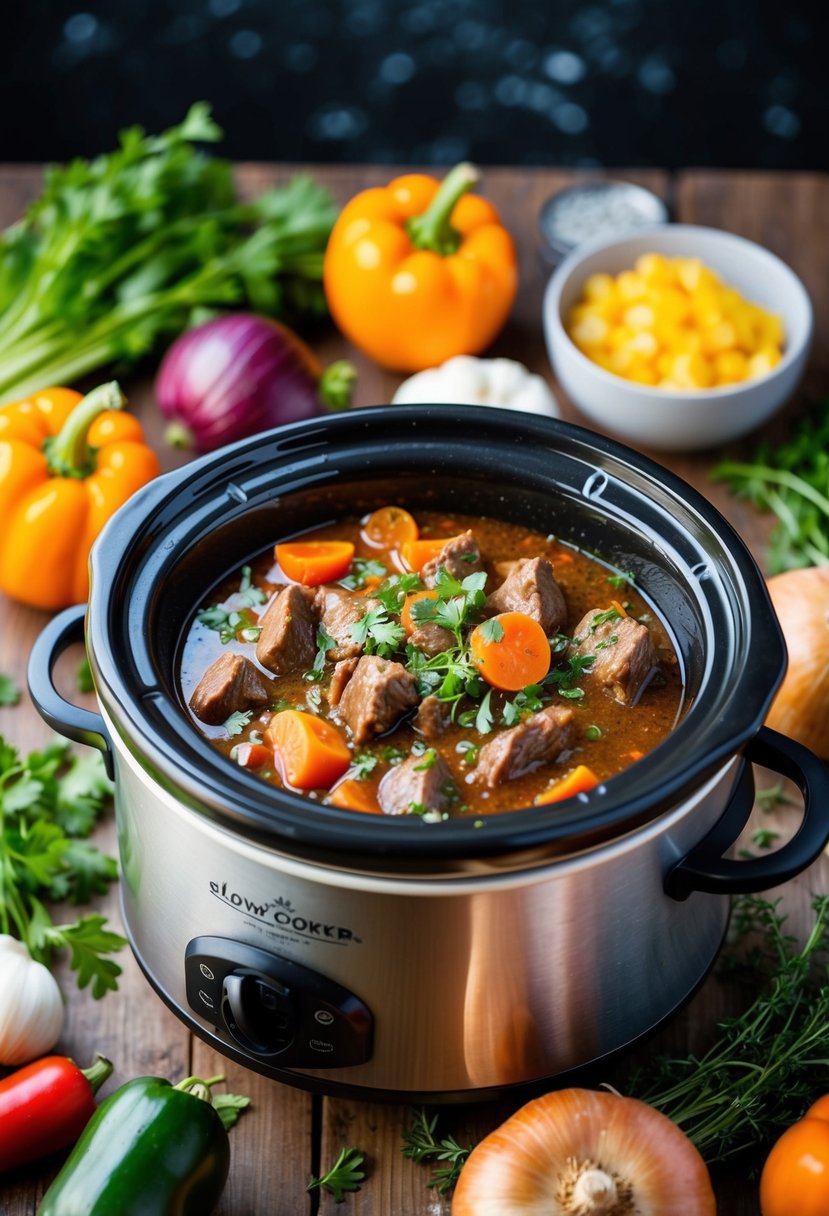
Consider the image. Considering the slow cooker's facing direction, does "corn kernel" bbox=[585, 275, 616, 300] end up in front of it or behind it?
behind

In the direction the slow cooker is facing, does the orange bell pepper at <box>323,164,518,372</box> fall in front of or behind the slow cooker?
behind

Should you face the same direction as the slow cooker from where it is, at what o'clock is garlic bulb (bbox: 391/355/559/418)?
The garlic bulb is roughly at 5 o'clock from the slow cooker.

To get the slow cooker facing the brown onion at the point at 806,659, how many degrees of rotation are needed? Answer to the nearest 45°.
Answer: approximately 180°

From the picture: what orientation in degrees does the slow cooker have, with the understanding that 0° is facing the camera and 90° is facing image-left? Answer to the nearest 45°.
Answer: approximately 45°
